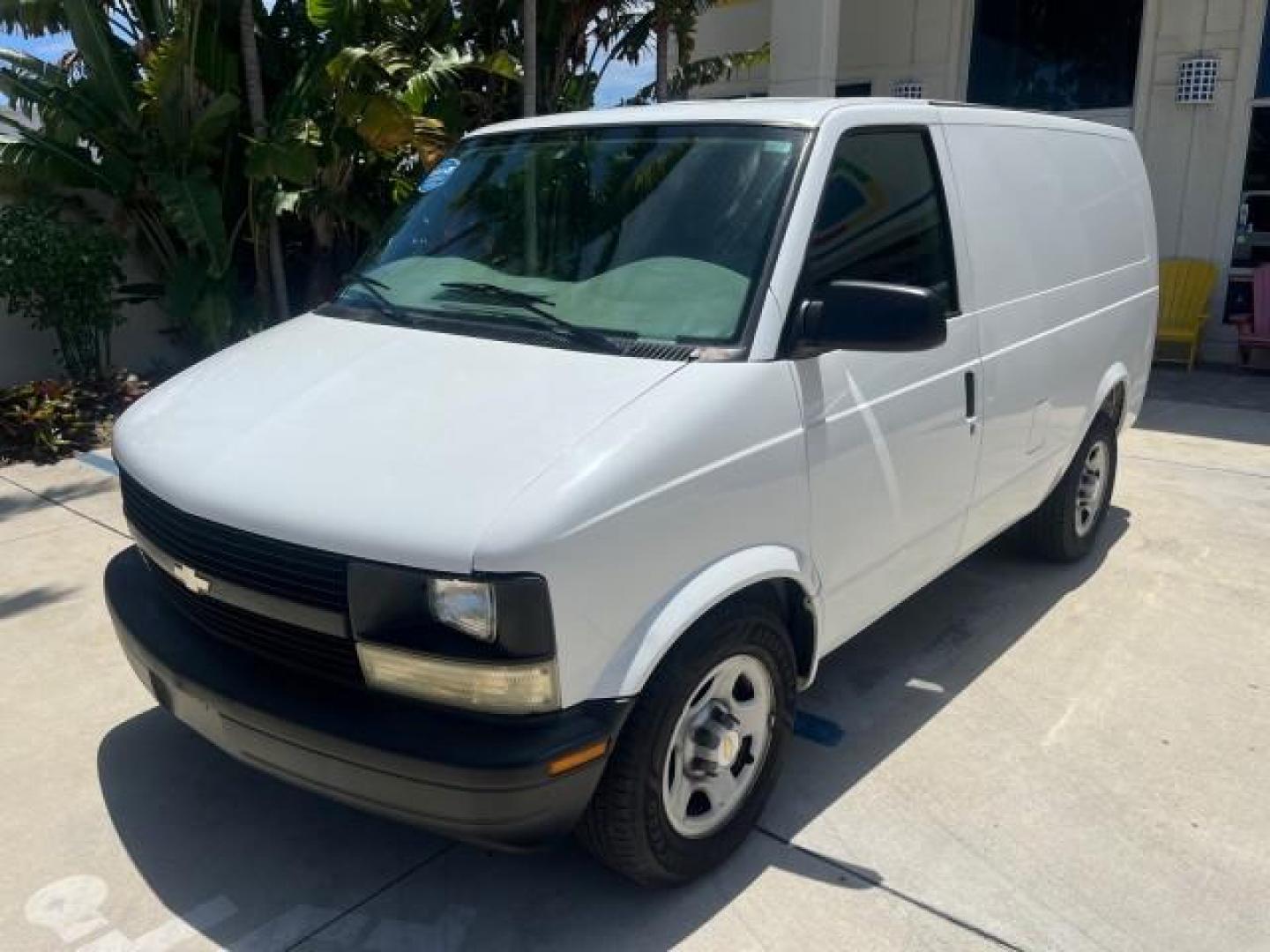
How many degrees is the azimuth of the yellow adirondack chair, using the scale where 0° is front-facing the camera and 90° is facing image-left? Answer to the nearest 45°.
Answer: approximately 45°

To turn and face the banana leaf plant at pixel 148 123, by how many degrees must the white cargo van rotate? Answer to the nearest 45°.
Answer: approximately 90° to its right

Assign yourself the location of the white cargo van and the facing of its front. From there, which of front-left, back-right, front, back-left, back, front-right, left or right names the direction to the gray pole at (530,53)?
back-right

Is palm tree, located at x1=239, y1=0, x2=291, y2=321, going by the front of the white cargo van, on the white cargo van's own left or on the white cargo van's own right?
on the white cargo van's own right

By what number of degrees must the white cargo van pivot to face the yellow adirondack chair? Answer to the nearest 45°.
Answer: approximately 180°
